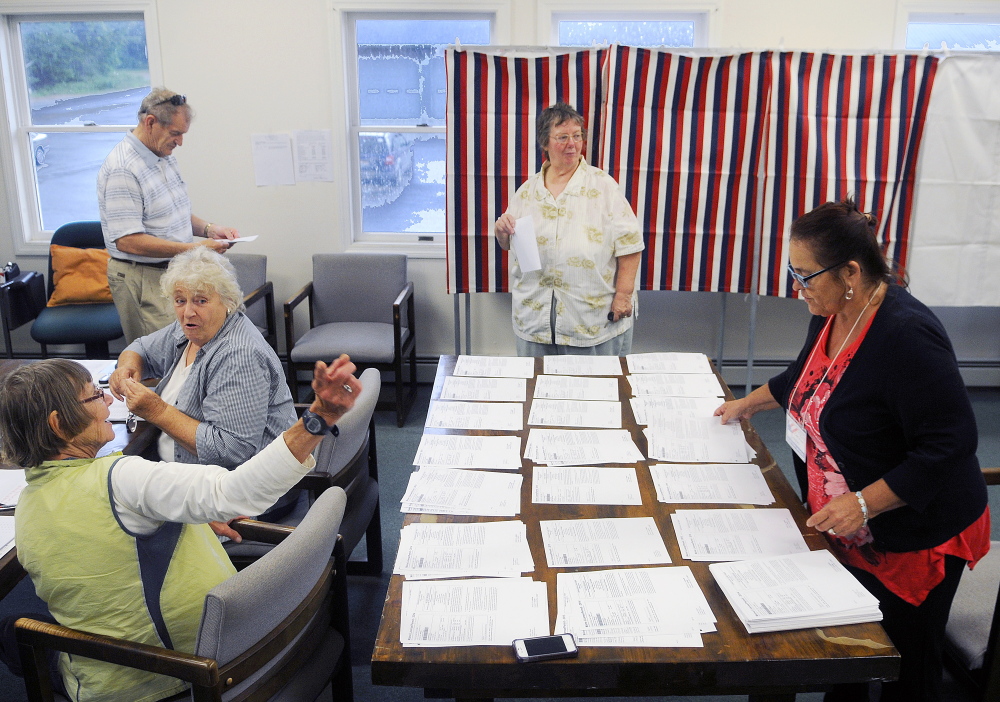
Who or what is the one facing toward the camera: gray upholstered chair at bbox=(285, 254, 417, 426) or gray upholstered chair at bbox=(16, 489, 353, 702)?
gray upholstered chair at bbox=(285, 254, 417, 426)

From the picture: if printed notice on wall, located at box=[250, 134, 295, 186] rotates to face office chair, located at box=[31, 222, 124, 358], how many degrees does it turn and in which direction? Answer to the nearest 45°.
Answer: approximately 90° to its right

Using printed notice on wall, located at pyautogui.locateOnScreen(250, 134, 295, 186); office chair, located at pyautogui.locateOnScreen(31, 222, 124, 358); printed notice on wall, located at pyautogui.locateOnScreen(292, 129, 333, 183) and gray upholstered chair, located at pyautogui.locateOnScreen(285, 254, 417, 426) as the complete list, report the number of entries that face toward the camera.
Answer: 4

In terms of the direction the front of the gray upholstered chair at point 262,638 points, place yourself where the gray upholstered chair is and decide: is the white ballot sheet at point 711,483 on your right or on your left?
on your right

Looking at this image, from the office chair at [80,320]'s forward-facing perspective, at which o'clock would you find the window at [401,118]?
The window is roughly at 9 o'clock from the office chair.

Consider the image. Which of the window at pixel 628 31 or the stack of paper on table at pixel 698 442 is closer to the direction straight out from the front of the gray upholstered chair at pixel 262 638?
the window

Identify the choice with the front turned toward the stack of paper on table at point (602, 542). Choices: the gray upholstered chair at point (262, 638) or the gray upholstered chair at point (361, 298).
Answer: the gray upholstered chair at point (361, 298)

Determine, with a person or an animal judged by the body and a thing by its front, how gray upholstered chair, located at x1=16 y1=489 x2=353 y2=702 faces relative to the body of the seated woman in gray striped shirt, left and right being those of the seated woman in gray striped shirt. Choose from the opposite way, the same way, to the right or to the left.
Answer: to the right

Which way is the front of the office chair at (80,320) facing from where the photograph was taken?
facing the viewer

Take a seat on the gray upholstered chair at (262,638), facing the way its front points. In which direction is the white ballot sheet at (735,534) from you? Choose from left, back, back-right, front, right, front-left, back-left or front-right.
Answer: back-right

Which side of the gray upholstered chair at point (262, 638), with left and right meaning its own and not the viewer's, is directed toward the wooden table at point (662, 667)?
back

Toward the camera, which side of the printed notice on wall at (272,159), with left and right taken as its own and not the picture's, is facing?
front

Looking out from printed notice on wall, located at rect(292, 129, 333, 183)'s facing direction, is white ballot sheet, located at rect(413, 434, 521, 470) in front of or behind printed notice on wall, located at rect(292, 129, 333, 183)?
in front

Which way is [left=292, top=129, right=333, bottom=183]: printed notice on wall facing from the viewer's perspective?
toward the camera

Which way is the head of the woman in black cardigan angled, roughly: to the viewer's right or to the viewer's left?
to the viewer's left
